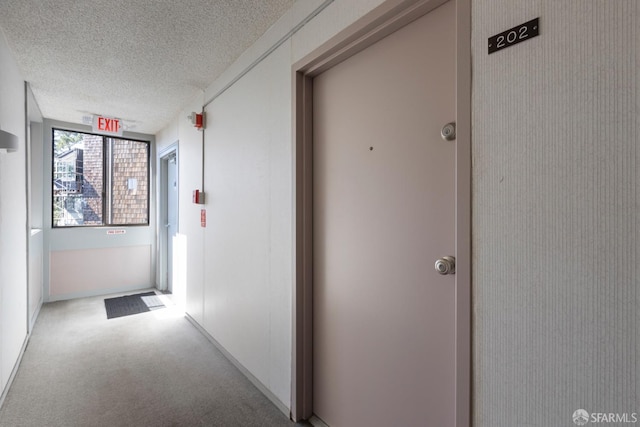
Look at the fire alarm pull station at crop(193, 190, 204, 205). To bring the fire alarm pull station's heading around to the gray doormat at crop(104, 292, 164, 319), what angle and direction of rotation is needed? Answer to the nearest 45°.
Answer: approximately 45° to its right

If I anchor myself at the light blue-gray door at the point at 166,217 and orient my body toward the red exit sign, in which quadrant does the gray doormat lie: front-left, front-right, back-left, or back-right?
front-left

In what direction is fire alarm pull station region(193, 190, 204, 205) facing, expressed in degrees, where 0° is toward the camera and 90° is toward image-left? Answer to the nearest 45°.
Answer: approximately 90°

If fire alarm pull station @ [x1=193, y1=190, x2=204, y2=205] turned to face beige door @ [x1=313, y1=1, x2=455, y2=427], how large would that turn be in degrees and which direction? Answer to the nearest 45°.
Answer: approximately 90° to its left

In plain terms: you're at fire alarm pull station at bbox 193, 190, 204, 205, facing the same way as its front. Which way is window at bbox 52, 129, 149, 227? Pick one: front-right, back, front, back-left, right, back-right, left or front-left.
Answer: front-right

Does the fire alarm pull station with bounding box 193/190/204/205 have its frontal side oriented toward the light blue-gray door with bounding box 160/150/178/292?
no

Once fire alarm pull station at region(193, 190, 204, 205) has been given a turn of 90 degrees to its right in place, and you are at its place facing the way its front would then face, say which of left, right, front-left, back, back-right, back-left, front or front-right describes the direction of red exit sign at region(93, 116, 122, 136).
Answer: front-left
